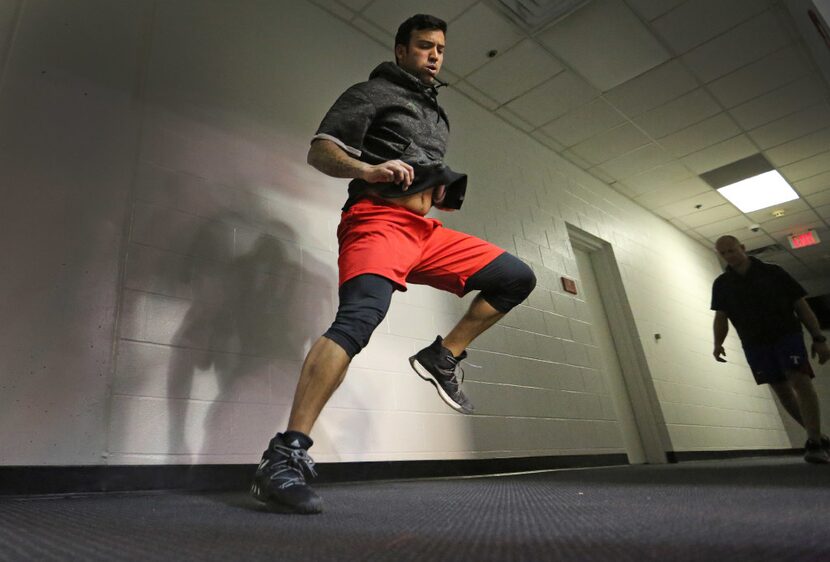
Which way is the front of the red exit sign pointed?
toward the camera

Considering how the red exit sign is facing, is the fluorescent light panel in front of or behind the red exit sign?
in front

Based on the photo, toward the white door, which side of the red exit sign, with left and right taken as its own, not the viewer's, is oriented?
front

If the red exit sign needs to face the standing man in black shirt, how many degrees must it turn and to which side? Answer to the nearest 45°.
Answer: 0° — it already faces them
